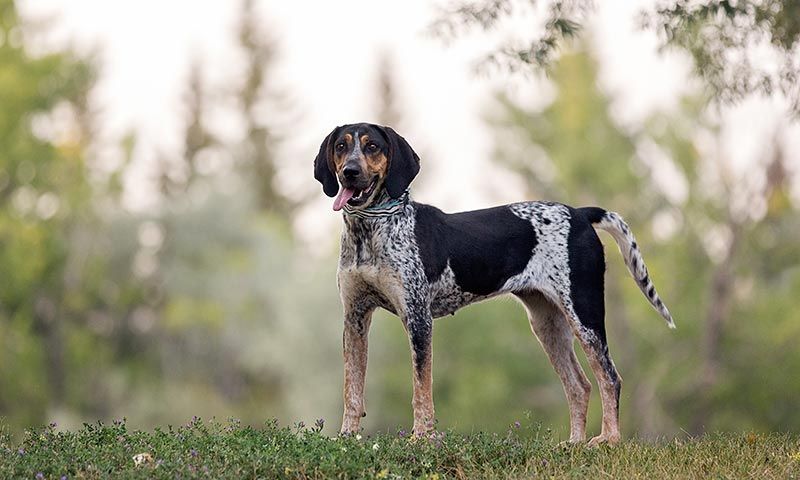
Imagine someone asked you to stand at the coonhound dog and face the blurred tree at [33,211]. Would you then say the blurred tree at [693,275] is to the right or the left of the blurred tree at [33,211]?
right

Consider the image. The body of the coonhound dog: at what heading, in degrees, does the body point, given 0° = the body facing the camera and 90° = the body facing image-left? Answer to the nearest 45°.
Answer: approximately 45°

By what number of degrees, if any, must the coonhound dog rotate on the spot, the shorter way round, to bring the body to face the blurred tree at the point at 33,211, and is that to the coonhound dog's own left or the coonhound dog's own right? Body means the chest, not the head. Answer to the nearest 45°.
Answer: approximately 90° to the coonhound dog's own right

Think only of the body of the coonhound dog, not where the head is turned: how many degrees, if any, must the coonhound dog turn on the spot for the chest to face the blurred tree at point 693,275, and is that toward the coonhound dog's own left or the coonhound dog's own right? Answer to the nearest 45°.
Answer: approximately 135° to the coonhound dog's own right
